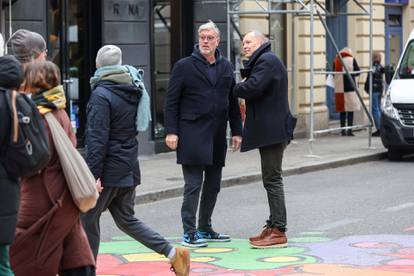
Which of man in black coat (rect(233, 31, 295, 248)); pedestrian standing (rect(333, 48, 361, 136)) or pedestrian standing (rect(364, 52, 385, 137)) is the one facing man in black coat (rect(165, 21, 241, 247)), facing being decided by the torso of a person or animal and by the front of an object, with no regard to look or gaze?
man in black coat (rect(233, 31, 295, 248))

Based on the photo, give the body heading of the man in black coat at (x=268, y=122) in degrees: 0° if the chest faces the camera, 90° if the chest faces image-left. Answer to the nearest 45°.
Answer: approximately 90°

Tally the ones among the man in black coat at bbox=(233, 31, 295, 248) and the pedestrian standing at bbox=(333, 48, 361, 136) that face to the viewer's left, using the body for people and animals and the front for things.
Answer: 1

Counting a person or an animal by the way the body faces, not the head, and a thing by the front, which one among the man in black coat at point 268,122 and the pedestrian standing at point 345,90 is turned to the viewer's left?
the man in black coat

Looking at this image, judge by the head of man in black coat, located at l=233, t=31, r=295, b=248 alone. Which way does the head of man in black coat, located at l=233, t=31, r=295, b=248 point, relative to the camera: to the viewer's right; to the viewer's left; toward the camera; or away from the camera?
to the viewer's left

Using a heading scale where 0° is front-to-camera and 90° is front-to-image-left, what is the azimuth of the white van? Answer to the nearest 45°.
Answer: approximately 45°

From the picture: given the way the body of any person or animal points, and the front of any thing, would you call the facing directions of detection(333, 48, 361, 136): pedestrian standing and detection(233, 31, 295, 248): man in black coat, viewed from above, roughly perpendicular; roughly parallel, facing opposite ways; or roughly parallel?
roughly perpendicular
